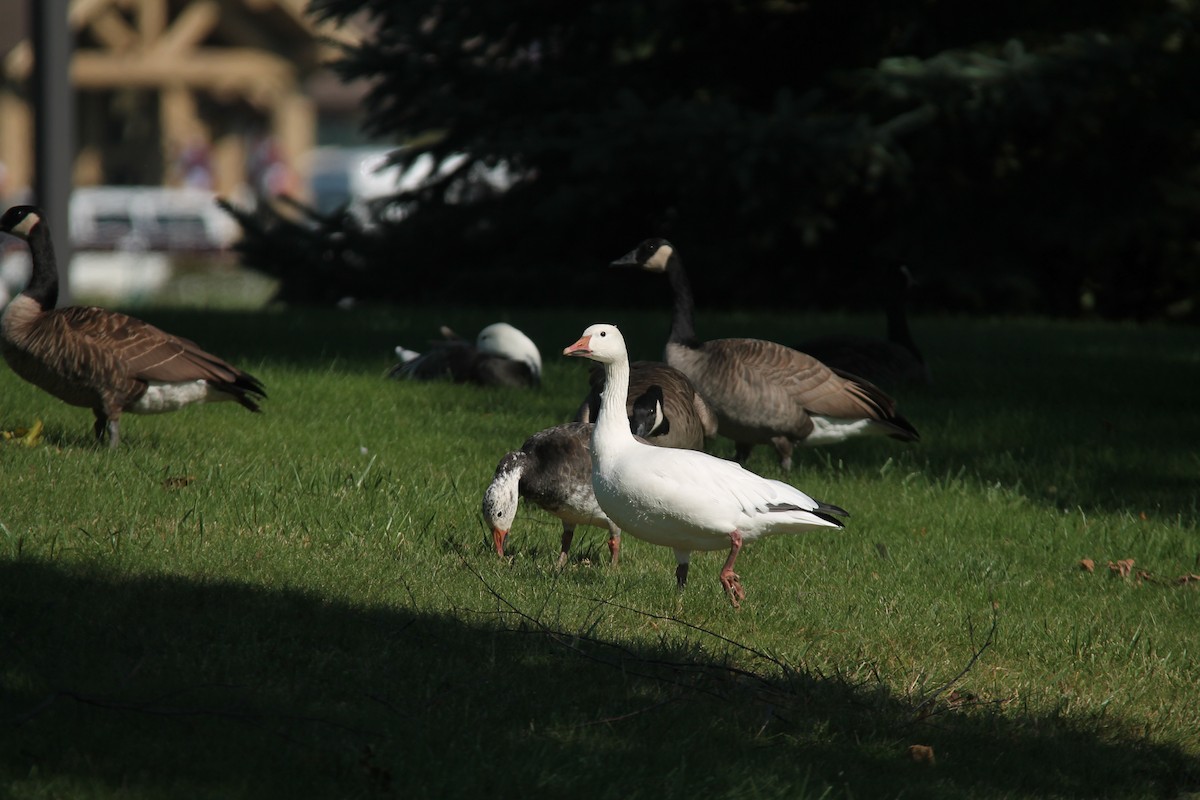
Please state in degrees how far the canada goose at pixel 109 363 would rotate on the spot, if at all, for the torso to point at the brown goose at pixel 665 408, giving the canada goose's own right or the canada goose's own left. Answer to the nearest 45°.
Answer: approximately 180°

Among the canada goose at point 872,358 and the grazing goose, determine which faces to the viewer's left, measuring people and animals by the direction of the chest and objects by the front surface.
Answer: the grazing goose

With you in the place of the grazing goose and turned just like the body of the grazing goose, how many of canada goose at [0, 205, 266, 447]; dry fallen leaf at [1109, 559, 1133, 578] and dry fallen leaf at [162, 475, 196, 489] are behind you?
1

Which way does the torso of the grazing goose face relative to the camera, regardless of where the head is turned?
to the viewer's left

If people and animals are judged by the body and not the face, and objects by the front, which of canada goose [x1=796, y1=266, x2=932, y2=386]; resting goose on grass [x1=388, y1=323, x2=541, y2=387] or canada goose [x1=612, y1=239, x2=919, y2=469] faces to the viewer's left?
canada goose [x1=612, y1=239, x2=919, y2=469]

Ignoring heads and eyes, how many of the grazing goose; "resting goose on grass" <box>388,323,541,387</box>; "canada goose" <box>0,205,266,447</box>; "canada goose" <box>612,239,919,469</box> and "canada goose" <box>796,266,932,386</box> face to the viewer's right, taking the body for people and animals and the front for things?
2

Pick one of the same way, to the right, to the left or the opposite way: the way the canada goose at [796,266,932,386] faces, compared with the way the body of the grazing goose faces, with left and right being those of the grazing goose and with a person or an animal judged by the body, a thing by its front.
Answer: the opposite way

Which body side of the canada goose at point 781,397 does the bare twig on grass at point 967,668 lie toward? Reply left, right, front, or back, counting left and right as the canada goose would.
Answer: left

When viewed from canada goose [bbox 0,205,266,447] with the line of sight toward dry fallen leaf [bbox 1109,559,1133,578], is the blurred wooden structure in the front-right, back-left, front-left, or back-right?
back-left

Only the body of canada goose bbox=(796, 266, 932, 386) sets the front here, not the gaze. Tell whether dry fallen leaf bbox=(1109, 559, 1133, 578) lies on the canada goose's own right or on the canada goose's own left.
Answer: on the canada goose's own right

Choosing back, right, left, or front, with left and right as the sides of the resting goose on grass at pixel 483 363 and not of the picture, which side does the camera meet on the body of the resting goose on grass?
right

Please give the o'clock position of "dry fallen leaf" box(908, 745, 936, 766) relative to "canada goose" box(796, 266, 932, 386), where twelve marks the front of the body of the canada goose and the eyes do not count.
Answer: The dry fallen leaf is roughly at 3 o'clock from the canada goose.

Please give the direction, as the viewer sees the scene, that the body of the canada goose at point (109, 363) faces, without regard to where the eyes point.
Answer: to the viewer's left

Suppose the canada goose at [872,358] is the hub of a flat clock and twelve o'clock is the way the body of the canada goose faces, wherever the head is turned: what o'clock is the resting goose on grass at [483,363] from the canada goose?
The resting goose on grass is roughly at 6 o'clock from the canada goose.

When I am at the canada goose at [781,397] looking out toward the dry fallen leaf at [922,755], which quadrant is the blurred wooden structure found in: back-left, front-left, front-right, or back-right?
back-right

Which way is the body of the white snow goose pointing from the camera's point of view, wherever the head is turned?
to the viewer's left
